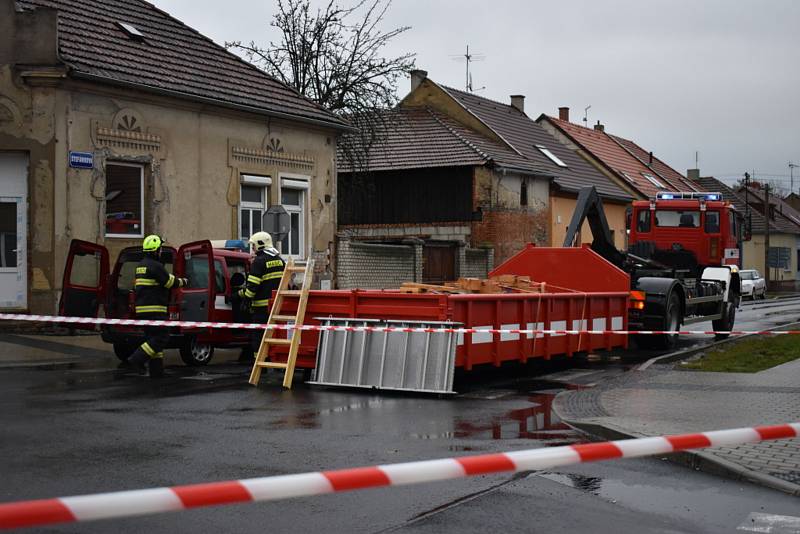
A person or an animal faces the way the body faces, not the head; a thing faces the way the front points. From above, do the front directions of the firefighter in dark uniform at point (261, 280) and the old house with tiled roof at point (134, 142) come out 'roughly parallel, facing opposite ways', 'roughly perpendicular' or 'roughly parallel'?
roughly parallel, facing opposite ways

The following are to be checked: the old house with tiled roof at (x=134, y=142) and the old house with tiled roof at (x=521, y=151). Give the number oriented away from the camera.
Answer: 0

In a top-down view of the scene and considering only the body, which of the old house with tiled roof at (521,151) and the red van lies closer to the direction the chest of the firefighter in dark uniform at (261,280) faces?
the red van

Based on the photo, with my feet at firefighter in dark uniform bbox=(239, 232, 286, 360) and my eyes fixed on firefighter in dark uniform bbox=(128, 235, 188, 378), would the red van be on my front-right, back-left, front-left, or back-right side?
front-right

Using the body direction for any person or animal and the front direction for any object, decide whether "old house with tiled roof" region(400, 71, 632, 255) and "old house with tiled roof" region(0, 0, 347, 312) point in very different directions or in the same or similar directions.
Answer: same or similar directions

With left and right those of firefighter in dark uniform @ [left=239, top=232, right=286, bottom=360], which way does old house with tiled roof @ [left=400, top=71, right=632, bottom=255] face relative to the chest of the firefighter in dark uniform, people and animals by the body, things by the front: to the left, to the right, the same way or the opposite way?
the opposite way

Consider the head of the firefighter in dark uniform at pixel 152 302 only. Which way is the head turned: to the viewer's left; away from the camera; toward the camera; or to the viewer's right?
away from the camera

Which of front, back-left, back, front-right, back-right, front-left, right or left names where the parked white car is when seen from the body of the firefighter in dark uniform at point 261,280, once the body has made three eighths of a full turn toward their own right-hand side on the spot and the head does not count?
front-left

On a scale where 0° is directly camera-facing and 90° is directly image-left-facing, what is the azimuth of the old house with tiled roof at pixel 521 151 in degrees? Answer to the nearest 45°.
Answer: approximately 315°

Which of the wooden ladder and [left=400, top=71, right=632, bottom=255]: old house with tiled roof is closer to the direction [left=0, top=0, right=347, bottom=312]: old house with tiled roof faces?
the wooden ladder

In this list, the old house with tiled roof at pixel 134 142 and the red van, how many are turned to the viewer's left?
0

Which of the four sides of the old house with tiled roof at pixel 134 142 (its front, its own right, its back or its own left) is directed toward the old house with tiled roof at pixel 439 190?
left

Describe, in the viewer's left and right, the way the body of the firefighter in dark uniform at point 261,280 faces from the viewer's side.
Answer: facing away from the viewer and to the left of the viewer

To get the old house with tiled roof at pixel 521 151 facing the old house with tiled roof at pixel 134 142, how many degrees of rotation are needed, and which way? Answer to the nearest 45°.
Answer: approximately 45° to its right
